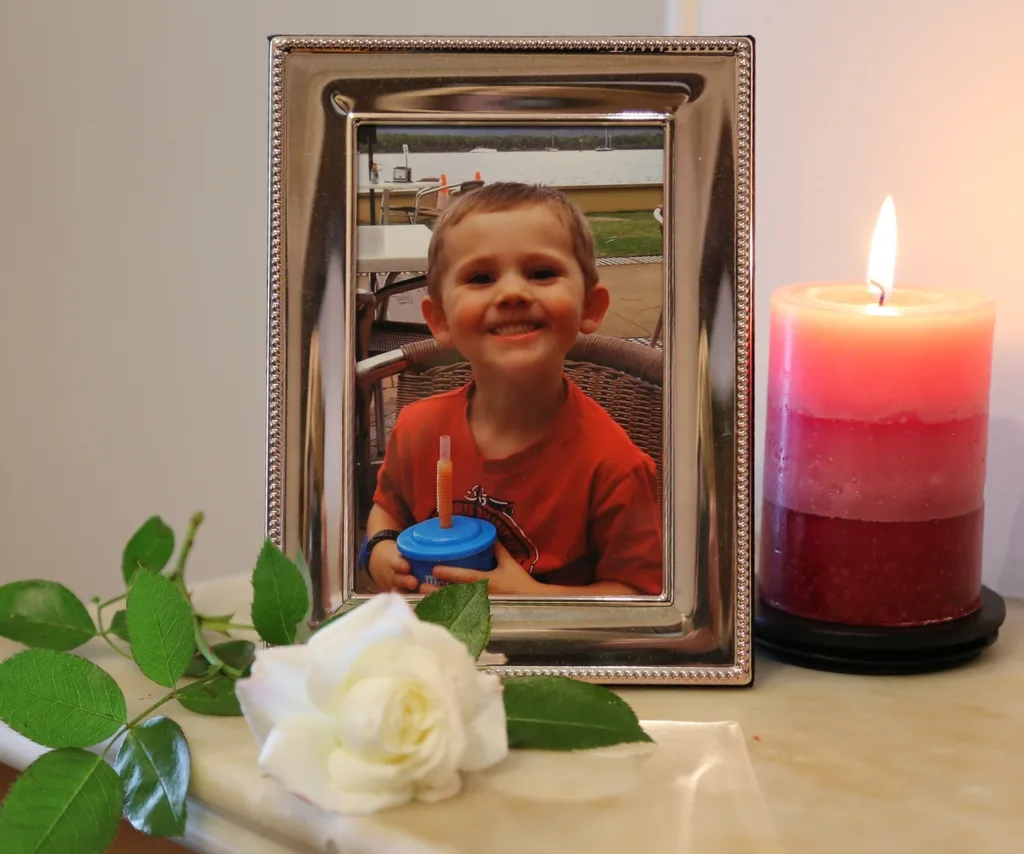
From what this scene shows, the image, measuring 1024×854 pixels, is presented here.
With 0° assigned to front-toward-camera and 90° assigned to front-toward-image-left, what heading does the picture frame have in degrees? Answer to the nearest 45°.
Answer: approximately 0°

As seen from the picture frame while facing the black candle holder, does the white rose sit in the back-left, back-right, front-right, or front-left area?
back-right
